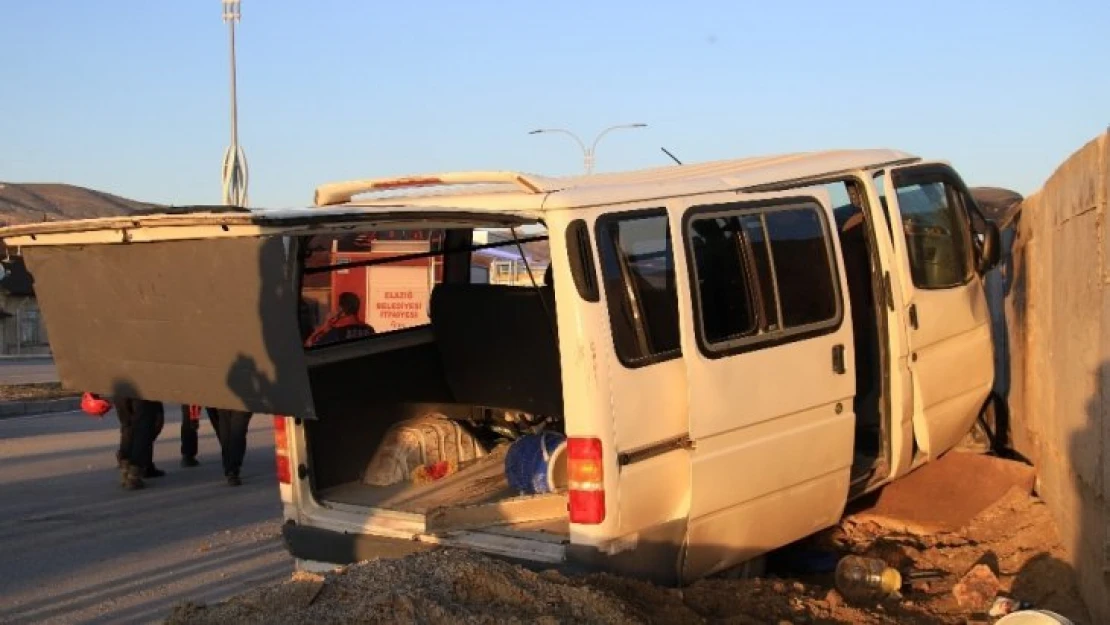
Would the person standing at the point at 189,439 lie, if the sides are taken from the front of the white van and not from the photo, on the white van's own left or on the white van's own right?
on the white van's own left

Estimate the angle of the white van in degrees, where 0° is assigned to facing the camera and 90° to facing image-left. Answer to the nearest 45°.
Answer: approximately 225°
